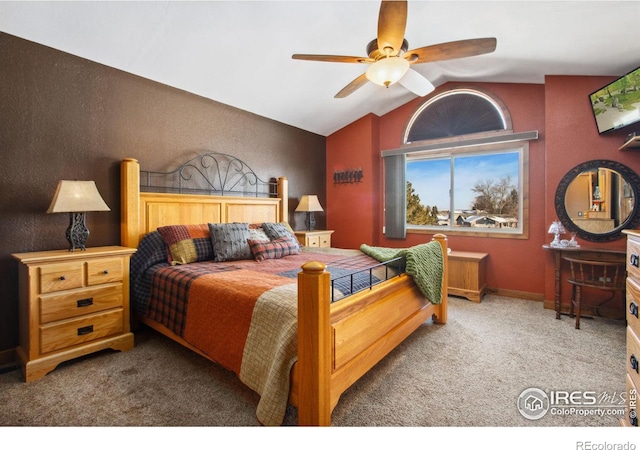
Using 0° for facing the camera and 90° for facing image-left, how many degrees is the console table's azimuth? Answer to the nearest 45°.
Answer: approximately 45°

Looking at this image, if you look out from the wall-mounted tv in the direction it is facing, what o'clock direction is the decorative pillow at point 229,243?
The decorative pillow is roughly at 12 o'clock from the wall-mounted tv.

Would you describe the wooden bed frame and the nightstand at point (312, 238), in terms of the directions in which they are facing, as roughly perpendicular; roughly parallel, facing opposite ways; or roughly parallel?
roughly parallel

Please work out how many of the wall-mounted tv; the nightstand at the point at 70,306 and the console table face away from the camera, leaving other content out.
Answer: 0

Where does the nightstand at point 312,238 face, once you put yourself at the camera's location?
facing the viewer and to the right of the viewer

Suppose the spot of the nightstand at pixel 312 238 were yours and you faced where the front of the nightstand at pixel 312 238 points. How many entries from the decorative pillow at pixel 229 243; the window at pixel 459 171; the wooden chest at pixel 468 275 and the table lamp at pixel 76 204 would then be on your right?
2

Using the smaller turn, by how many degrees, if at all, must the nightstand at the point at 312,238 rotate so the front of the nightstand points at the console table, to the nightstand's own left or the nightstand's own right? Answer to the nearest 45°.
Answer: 0° — it already faces it

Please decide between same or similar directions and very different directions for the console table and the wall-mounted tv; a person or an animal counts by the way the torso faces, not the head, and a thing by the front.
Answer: same or similar directions

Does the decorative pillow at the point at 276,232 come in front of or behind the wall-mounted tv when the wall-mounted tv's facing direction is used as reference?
in front

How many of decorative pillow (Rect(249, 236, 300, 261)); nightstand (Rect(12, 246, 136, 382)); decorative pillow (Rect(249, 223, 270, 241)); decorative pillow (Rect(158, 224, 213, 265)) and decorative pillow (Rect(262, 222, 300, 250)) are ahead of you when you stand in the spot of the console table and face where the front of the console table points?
5

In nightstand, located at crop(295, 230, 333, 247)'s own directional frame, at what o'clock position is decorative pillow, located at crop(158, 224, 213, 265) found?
The decorative pillow is roughly at 3 o'clock from the nightstand.

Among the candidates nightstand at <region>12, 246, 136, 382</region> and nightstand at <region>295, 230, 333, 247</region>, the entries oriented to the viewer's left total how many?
0

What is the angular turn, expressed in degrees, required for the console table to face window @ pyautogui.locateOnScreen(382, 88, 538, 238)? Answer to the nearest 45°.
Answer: approximately 45° to its right
